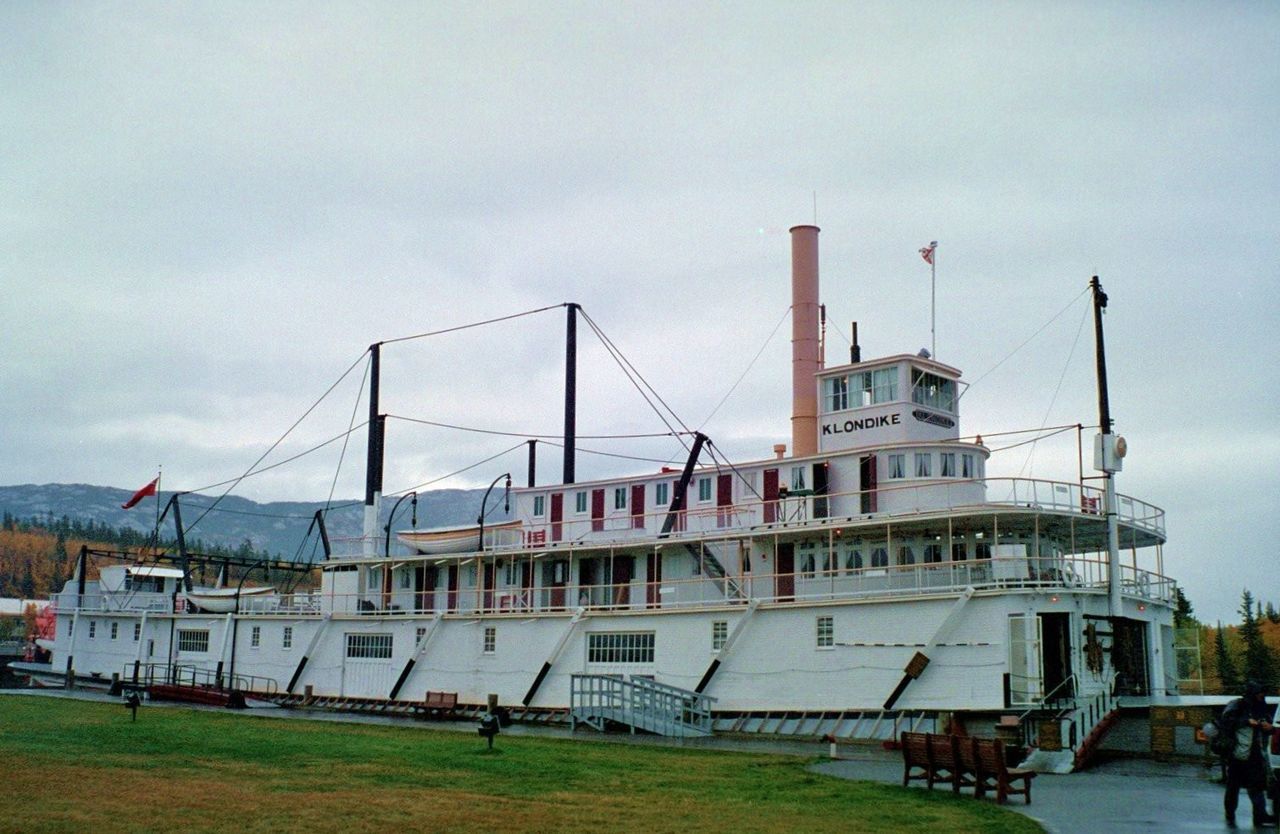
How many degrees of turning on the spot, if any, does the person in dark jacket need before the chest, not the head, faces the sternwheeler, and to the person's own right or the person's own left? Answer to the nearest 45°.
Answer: approximately 180°

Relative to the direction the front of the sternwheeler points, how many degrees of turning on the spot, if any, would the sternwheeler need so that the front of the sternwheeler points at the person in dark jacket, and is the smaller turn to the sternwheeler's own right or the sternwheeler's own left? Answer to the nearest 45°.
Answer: approximately 45° to the sternwheeler's own right

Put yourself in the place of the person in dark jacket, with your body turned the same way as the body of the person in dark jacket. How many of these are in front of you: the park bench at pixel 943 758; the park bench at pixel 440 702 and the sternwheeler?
0

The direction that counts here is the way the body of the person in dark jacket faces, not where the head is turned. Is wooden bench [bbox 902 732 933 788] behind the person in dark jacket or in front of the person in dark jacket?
behind

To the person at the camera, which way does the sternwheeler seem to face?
facing the viewer and to the right of the viewer

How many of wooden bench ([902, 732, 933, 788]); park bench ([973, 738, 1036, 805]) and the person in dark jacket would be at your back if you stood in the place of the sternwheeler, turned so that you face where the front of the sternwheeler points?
0
